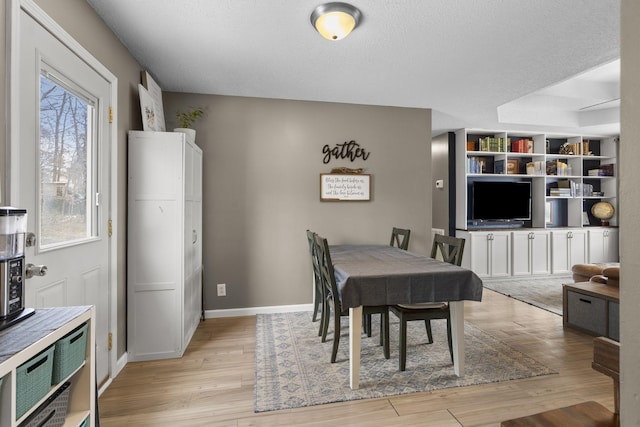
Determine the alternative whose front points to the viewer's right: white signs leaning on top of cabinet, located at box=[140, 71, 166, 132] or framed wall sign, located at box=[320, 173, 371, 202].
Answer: white signs leaning on top of cabinet, located at box=[140, 71, 166, 132]

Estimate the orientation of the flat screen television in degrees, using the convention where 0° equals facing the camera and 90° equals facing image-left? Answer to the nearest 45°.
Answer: approximately 0°

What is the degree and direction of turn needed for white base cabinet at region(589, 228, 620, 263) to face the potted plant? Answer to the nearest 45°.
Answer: approximately 45° to its right

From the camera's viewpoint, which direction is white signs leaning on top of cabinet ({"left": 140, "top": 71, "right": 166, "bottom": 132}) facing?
to the viewer's right

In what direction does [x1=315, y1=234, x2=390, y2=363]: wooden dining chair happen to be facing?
to the viewer's right
